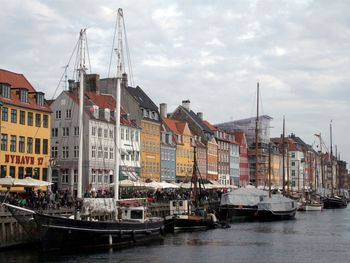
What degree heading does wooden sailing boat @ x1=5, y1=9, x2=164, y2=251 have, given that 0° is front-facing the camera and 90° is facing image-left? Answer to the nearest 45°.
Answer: approximately 45°
